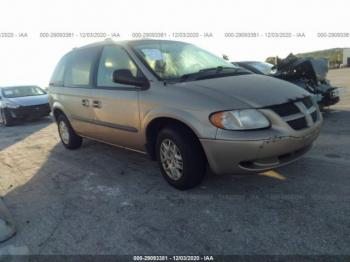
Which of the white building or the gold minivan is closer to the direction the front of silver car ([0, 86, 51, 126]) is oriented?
the gold minivan

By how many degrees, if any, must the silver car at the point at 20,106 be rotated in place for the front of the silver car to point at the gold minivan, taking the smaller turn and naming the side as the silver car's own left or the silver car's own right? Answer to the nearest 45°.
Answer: approximately 45° to the silver car's own right

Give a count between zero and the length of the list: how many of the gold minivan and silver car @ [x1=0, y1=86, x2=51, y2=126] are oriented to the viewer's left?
0

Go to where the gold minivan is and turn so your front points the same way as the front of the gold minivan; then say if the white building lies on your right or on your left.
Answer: on your left

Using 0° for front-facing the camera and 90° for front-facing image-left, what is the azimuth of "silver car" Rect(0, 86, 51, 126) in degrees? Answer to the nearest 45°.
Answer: approximately 315°

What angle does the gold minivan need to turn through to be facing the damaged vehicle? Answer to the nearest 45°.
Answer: approximately 90° to its left

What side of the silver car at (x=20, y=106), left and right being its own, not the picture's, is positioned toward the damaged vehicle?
front
